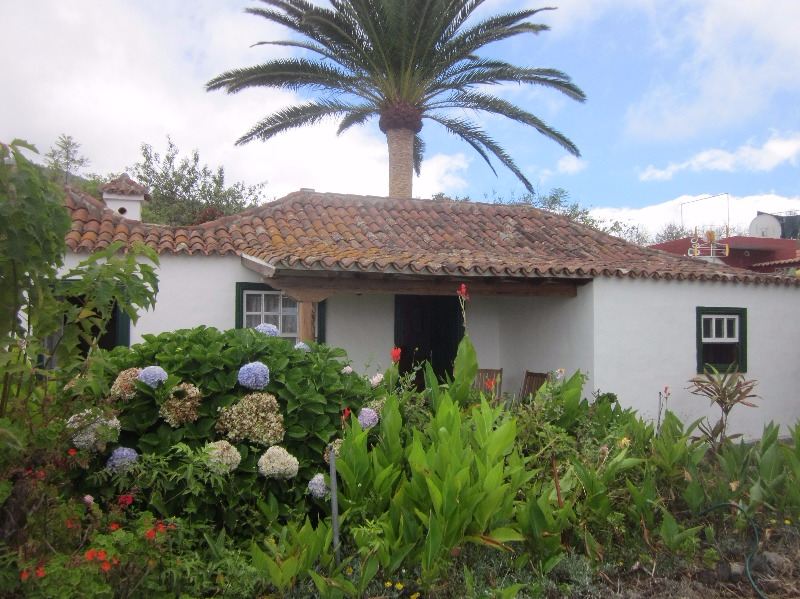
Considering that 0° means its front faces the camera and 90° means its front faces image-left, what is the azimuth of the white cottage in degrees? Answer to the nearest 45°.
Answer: approximately 0°

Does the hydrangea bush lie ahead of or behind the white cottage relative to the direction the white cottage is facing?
ahead

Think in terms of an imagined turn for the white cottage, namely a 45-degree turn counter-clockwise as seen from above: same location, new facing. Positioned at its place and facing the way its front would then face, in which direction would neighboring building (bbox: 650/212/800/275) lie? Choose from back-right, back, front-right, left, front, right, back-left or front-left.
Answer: left
